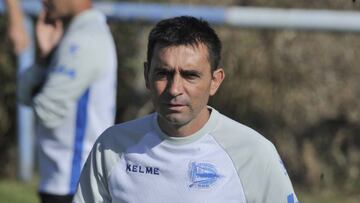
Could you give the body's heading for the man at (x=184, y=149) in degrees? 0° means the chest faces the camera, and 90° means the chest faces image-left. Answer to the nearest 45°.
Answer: approximately 0°

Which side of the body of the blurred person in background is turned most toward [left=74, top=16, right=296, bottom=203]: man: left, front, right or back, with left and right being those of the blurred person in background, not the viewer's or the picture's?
left
